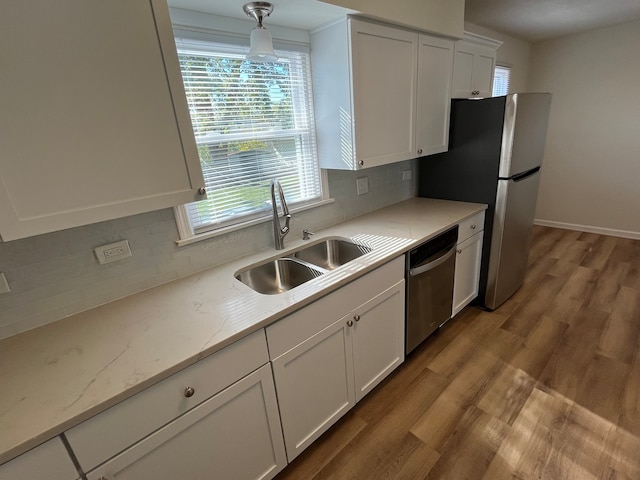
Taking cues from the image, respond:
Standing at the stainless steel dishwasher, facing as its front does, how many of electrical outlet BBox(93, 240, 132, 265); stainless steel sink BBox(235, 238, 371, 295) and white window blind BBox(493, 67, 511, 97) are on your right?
2

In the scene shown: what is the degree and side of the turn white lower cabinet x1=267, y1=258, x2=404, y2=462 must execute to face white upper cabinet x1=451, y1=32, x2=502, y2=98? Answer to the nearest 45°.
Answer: approximately 90° to its left

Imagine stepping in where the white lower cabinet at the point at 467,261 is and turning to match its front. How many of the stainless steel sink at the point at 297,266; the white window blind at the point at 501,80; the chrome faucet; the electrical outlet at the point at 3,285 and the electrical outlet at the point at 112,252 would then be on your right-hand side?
4

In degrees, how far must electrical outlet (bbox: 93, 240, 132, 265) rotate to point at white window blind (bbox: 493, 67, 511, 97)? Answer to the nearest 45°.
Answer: approximately 90° to its left

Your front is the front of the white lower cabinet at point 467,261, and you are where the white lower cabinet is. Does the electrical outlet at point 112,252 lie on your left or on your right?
on your right

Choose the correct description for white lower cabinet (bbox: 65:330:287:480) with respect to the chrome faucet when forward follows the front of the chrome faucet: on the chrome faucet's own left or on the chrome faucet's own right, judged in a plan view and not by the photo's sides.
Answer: on the chrome faucet's own right

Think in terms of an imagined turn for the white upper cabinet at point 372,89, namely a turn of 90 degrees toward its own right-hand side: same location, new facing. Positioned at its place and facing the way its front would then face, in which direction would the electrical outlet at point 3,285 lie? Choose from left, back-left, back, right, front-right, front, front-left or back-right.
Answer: front

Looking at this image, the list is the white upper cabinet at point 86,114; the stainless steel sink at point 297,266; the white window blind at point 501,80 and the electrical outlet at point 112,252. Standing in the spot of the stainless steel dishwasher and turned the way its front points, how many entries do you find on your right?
3
